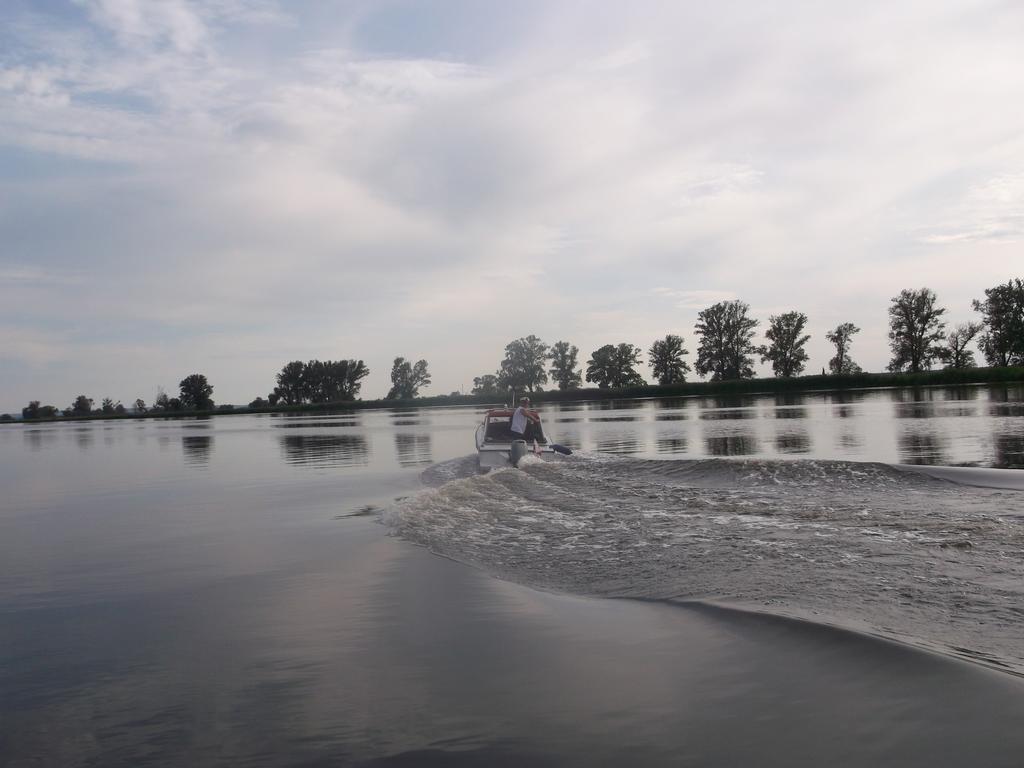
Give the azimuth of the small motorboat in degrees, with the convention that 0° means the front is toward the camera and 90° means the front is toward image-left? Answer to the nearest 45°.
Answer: approximately 180°
